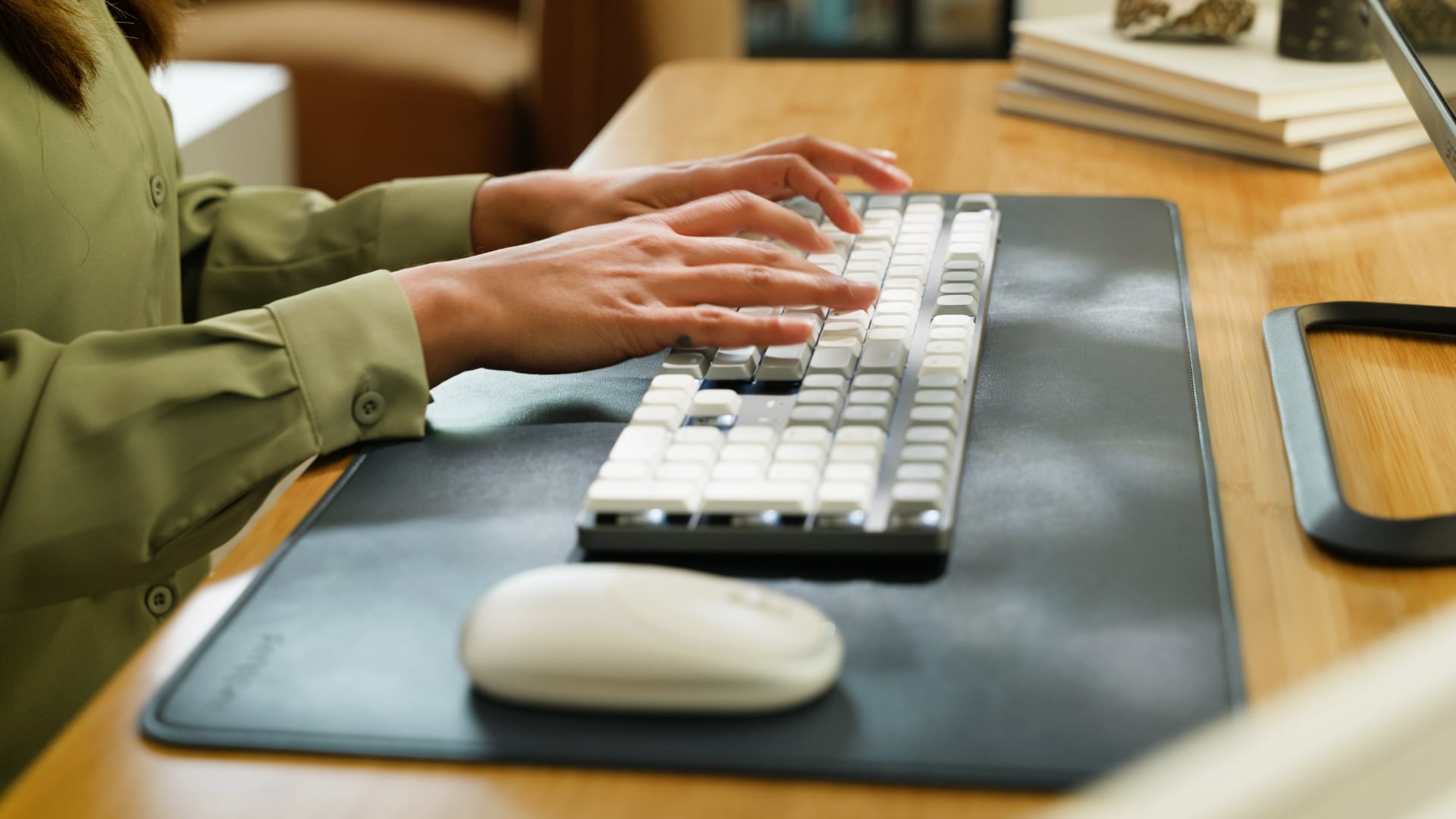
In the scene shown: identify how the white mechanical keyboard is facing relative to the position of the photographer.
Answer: facing to the left of the viewer

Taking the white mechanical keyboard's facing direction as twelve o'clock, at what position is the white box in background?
The white box in background is roughly at 2 o'clock from the white mechanical keyboard.

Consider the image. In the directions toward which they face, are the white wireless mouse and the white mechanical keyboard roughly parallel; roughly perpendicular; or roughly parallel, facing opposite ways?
roughly parallel, facing opposite ways

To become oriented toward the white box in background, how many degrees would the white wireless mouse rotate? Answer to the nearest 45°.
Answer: approximately 90° to its left

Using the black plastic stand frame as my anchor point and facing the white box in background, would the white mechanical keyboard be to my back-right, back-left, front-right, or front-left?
front-left

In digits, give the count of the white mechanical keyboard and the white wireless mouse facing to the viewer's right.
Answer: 1

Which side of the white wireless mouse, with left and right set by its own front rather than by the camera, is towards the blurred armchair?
left

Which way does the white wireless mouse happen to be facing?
to the viewer's right
